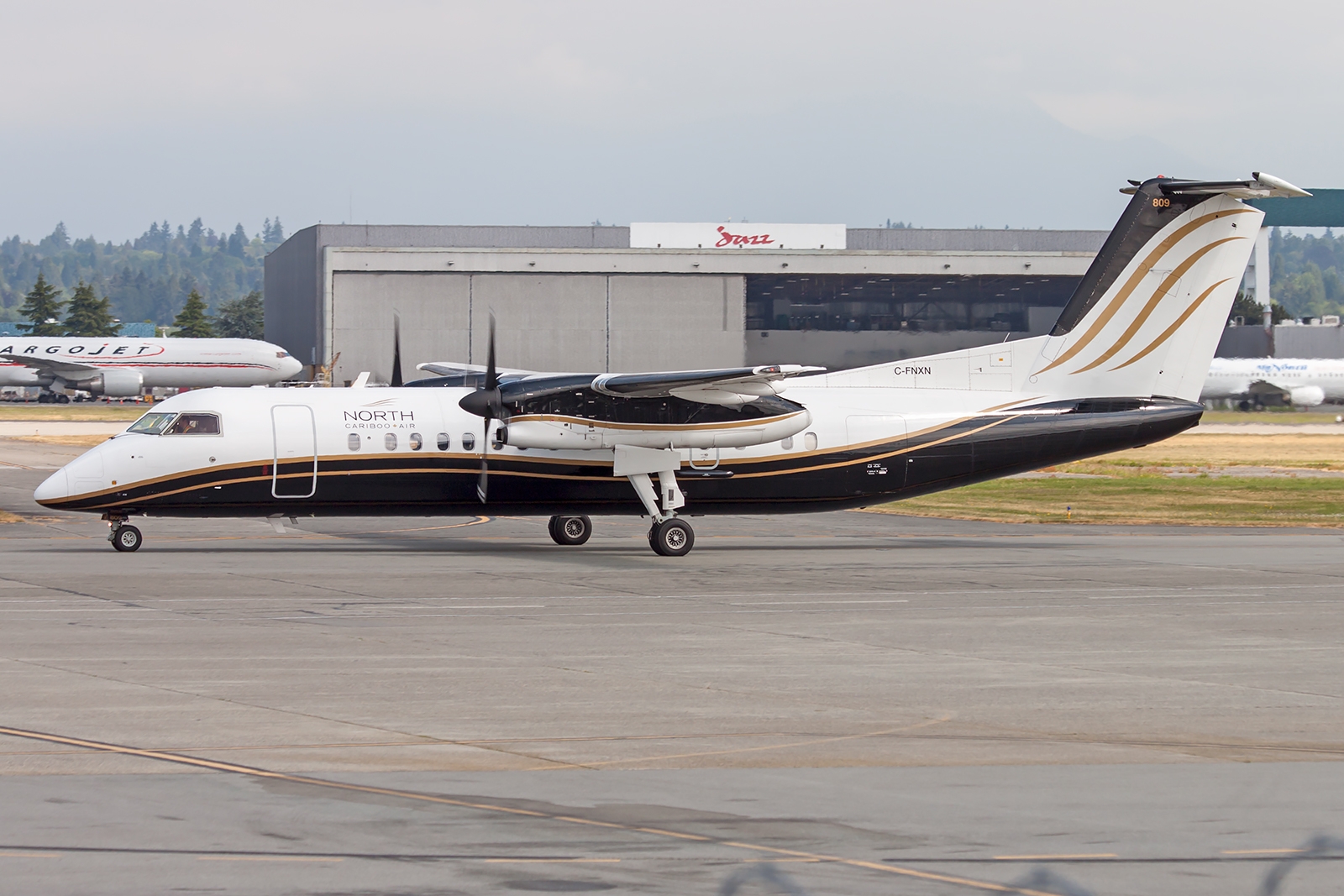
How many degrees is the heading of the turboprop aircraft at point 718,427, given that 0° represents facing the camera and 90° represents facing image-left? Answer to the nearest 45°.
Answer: approximately 90°
